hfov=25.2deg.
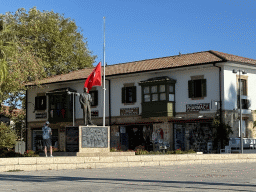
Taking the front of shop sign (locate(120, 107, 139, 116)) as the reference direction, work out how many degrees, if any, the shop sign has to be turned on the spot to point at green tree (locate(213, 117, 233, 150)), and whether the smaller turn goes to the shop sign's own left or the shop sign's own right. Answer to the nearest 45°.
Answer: approximately 90° to the shop sign's own left

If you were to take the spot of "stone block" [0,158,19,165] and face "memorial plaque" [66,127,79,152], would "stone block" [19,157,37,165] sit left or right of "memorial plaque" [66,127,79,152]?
right

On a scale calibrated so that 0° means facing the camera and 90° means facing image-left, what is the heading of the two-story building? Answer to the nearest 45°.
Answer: approximately 45°

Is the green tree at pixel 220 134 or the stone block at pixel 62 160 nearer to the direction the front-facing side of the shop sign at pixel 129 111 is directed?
the stone block

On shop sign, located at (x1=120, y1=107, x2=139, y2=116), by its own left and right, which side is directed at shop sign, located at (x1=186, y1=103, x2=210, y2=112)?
left

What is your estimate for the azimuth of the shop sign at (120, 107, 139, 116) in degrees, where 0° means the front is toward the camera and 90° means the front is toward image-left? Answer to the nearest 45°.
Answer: approximately 45°
